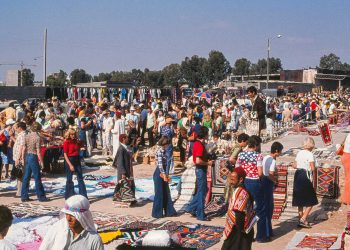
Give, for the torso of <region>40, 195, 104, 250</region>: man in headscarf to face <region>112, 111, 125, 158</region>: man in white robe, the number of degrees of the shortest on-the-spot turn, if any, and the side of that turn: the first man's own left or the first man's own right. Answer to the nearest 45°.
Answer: approximately 135° to the first man's own right

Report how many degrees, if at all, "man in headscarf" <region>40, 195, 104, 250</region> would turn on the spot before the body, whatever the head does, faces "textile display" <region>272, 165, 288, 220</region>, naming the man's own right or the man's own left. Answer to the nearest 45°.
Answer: approximately 180°

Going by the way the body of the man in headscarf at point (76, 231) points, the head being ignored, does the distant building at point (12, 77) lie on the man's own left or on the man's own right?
on the man's own right

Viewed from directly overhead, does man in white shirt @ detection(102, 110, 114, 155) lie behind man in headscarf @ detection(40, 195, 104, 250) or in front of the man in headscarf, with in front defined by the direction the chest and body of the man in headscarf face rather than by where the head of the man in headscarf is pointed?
behind

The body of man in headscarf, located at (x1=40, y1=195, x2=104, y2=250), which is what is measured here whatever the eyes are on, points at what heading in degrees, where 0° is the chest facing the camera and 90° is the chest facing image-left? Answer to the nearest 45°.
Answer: approximately 45°
